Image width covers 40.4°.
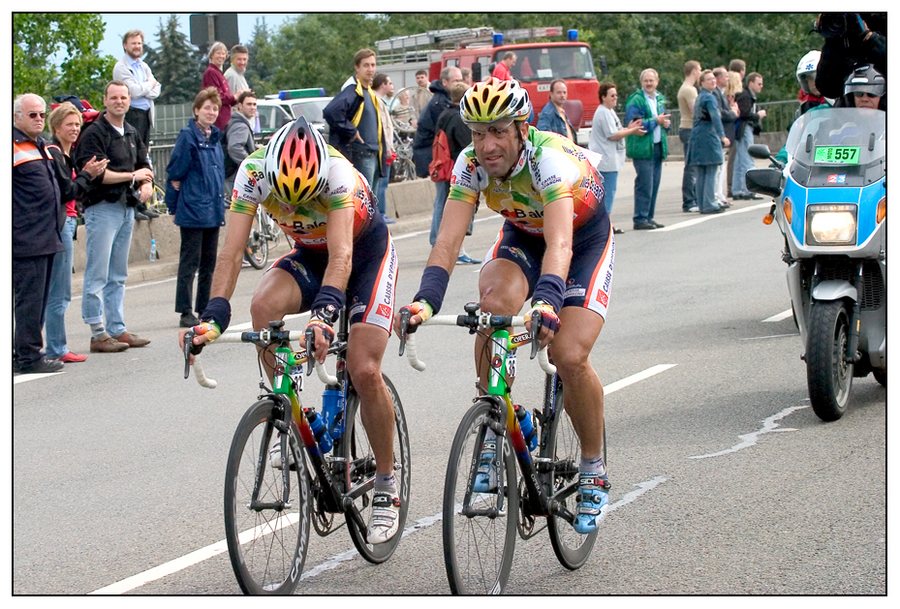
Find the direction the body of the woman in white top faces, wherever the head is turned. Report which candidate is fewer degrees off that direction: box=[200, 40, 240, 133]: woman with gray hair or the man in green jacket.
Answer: the man in green jacket

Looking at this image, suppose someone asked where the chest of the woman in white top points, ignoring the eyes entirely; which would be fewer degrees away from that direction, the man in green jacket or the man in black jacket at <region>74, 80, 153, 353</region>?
the man in green jacket

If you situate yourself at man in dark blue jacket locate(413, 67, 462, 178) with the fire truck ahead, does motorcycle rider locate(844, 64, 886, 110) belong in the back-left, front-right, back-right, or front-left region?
back-right

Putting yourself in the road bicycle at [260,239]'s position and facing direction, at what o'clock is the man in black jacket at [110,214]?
The man in black jacket is roughly at 11 o'clock from the road bicycle.

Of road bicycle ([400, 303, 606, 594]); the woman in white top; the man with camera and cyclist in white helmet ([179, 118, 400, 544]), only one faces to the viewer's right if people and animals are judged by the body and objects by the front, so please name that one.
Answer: the woman in white top
